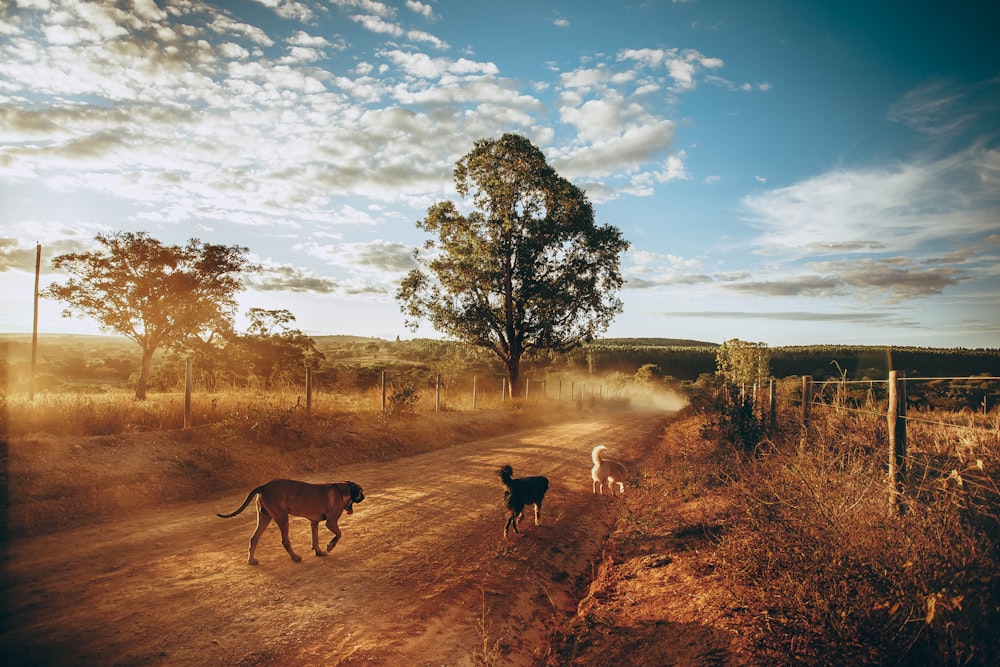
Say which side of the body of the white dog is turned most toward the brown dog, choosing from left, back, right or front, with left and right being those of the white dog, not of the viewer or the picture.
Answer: back

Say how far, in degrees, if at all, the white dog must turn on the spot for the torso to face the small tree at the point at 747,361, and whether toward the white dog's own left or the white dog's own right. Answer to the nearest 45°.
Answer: approximately 45° to the white dog's own left

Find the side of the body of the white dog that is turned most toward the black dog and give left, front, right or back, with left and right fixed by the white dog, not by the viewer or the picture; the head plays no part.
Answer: back

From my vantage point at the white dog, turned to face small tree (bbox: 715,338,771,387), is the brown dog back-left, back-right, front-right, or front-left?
back-left

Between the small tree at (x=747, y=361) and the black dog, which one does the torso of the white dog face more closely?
the small tree

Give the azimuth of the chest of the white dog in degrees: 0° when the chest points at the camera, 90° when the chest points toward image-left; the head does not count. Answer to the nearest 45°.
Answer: approximately 225°

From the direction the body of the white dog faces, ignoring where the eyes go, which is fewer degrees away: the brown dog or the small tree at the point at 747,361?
the small tree
